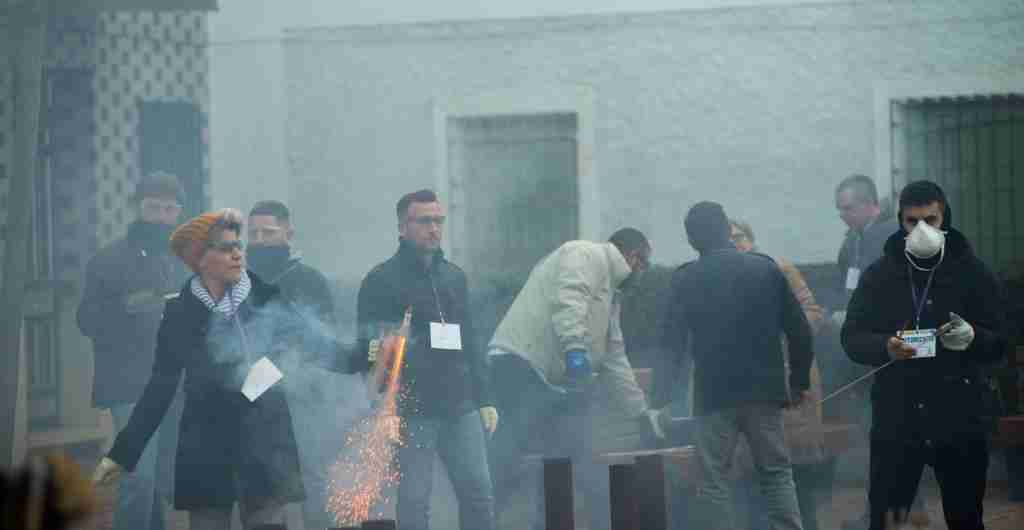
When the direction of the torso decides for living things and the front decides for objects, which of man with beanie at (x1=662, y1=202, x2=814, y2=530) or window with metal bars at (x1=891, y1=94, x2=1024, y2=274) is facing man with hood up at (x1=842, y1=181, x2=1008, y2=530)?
the window with metal bars

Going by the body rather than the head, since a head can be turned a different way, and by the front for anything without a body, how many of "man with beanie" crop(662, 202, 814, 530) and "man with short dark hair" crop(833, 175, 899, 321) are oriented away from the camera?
1

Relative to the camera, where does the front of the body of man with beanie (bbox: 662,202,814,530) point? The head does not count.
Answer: away from the camera

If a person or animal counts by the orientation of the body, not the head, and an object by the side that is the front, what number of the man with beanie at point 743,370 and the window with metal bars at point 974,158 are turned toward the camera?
1

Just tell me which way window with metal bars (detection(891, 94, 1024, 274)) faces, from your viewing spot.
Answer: facing the viewer

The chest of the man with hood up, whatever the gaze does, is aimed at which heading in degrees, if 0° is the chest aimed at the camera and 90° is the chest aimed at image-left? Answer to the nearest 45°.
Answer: approximately 0°

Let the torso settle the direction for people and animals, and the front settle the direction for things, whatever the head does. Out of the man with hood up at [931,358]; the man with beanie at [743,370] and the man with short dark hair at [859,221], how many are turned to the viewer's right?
0

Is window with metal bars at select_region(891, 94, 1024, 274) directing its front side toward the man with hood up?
yes

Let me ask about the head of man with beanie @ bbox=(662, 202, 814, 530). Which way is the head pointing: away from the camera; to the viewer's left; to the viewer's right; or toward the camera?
away from the camera

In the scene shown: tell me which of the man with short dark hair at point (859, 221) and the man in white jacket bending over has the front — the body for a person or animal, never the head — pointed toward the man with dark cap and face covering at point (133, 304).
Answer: the man with short dark hair at point (859, 221)
